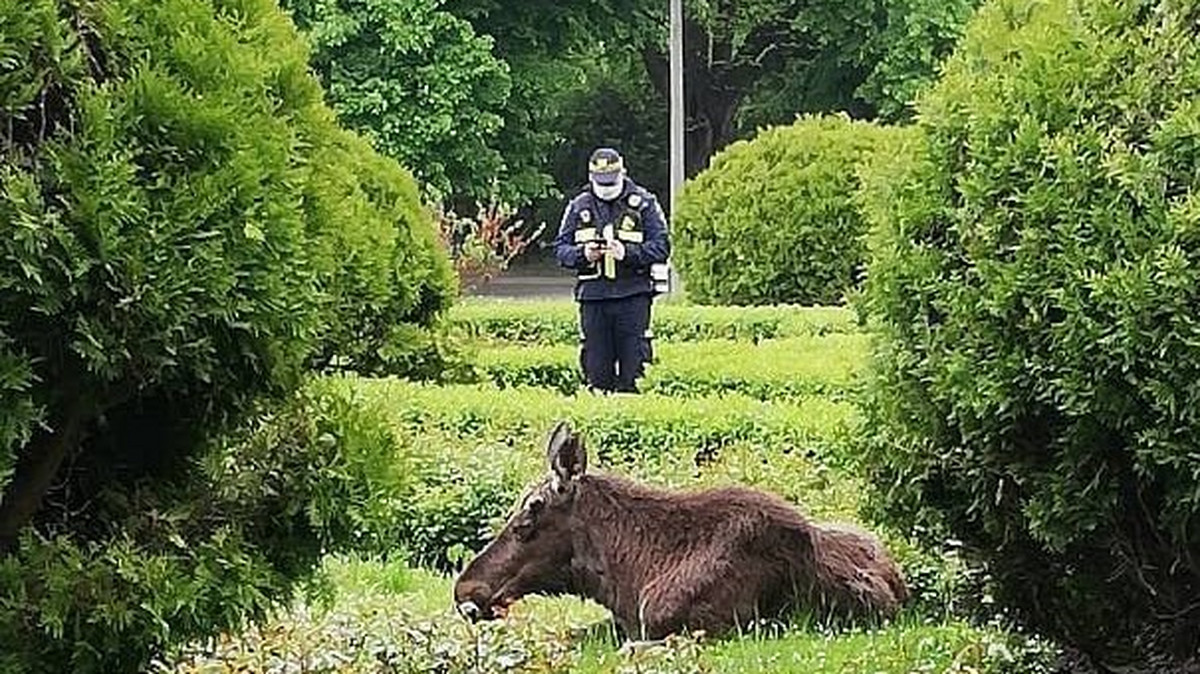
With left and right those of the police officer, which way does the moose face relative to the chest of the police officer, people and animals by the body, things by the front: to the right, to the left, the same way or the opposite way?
to the right

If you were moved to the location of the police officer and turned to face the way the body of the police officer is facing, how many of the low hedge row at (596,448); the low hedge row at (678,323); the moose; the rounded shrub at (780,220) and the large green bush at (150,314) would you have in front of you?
3

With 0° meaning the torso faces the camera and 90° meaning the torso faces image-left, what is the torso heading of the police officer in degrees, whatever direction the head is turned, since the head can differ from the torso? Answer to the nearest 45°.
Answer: approximately 0°

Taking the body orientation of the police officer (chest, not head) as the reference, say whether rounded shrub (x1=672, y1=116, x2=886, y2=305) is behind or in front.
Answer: behind

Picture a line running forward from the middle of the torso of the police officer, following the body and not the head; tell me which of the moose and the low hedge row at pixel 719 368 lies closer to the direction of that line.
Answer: the moose

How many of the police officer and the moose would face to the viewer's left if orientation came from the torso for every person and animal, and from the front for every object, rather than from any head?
1

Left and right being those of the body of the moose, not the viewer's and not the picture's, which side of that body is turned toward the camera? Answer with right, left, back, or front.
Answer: left

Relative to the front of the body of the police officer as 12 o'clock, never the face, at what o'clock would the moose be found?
The moose is roughly at 12 o'clock from the police officer.

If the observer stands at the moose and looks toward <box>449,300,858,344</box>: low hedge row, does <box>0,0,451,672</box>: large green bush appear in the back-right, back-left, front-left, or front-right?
back-left
